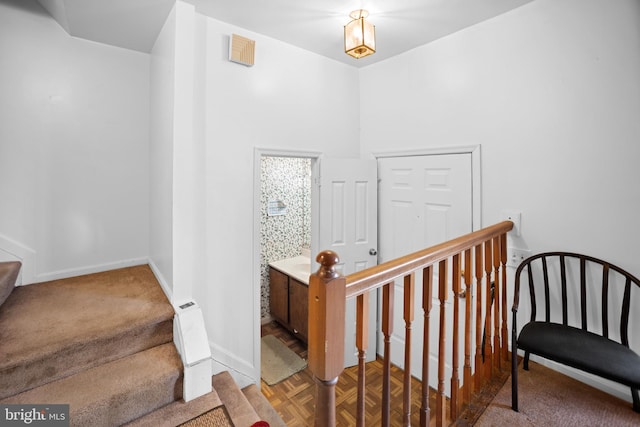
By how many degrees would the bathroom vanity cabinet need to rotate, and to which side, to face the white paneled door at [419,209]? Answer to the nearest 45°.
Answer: approximately 90° to its left

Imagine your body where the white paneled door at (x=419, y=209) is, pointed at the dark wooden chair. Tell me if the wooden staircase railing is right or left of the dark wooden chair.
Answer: right

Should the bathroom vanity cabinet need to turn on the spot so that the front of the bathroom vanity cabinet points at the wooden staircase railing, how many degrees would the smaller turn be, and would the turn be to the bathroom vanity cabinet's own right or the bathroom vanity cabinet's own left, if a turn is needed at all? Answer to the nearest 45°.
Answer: approximately 45° to the bathroom vanity cabinet's own left
